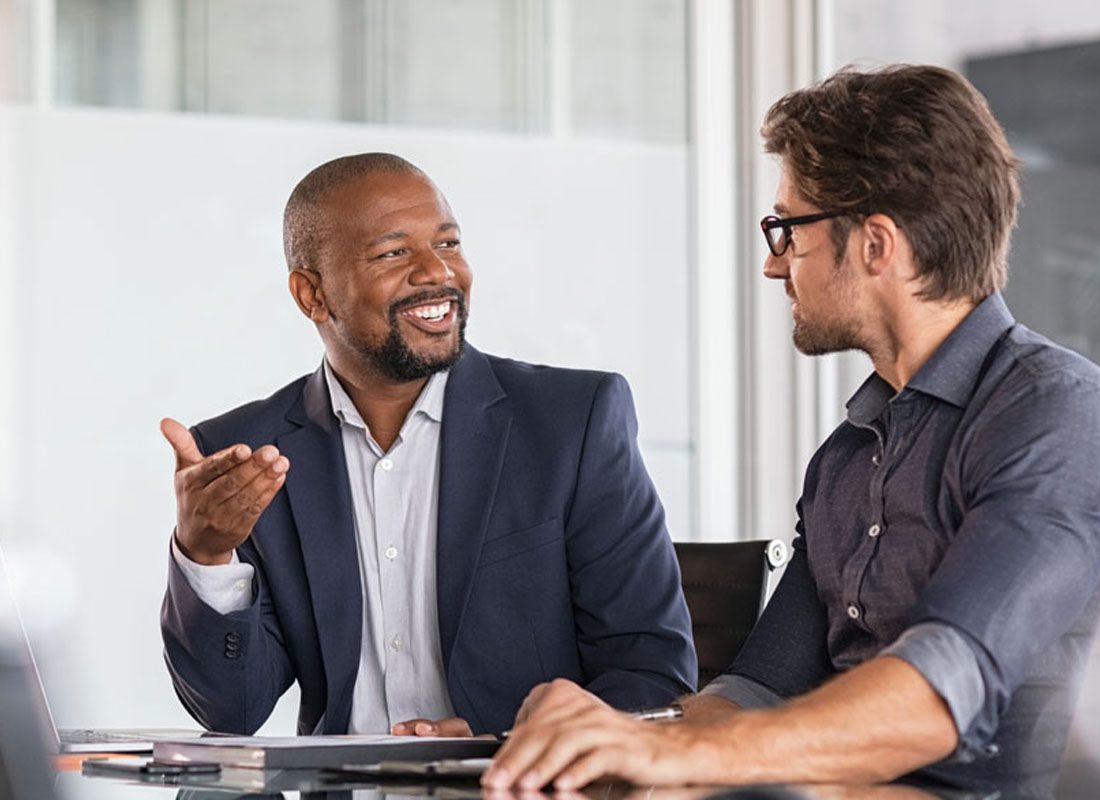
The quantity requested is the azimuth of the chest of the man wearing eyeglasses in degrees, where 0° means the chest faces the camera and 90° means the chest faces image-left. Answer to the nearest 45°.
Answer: approximately 45°

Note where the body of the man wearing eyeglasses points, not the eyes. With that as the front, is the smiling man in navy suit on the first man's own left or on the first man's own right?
on the first man's own right

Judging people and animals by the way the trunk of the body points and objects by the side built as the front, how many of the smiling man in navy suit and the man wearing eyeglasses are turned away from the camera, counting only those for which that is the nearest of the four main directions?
0

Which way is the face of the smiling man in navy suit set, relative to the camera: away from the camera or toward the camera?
toward the camera

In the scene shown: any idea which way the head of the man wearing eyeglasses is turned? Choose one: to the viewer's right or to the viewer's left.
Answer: to the viewer's left

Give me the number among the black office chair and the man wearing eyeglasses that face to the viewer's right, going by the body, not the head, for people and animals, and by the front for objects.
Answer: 0

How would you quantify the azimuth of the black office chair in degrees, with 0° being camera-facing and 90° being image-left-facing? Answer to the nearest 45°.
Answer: approximately 45°

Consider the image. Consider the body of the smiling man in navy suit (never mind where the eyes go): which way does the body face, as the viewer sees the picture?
toward the camera

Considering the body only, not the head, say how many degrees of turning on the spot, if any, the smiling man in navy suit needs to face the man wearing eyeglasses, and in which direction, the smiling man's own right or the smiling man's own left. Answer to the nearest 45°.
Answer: approximately 45° to the smiling man's own left

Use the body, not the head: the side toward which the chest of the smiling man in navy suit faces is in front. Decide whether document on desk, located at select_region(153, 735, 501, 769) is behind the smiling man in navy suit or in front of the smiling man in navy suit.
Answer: in front

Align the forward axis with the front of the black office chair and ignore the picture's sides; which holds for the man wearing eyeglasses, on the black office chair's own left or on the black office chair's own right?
on the black office chair's own left
